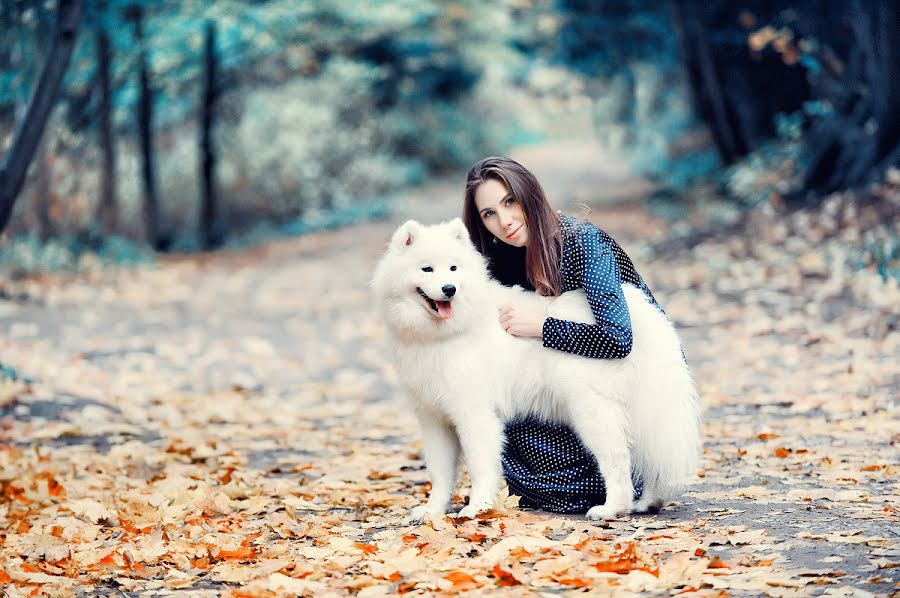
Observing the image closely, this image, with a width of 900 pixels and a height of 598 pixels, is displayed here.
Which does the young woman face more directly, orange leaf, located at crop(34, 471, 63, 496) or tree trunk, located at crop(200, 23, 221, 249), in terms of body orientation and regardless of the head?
the orange leaf

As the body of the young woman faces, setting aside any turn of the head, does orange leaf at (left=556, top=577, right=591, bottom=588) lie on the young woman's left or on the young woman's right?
on the young woman's left

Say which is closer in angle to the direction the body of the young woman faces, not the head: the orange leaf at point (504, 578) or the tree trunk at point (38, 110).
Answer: the orange leaf

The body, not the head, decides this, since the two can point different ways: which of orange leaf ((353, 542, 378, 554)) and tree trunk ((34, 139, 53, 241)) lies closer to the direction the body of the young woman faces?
the orange leaf

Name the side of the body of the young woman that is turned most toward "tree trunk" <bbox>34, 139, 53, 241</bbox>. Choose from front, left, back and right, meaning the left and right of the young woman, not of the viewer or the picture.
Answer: right

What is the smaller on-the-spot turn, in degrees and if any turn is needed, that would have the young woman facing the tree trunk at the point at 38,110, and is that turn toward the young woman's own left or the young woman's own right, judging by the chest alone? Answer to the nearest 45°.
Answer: approximately 90° to the young woman's own right

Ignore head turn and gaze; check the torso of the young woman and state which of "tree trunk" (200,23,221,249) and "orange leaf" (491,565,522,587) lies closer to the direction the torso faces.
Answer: the orange leaf

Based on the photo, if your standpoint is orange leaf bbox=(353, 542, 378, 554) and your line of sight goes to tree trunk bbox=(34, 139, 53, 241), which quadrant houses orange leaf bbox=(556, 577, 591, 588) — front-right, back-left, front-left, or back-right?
back-right

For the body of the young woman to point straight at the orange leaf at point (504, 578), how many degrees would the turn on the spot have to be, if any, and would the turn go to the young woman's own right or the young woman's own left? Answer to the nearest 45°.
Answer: approximately 45° to the young woman's own left

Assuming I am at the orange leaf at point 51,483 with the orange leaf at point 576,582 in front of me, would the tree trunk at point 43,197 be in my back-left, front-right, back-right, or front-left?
back-left

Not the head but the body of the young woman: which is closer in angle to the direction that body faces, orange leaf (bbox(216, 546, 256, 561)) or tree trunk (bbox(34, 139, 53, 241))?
the orange leaf

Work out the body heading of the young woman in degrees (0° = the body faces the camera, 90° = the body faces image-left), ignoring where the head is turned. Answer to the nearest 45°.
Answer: approximately 45°

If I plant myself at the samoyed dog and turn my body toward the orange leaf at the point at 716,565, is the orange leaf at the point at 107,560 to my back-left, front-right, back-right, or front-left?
back-right

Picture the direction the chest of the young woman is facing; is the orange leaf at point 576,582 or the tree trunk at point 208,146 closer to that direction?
the orange leaf

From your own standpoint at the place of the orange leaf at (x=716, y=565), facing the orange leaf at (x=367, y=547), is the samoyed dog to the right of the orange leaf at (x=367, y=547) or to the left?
right
